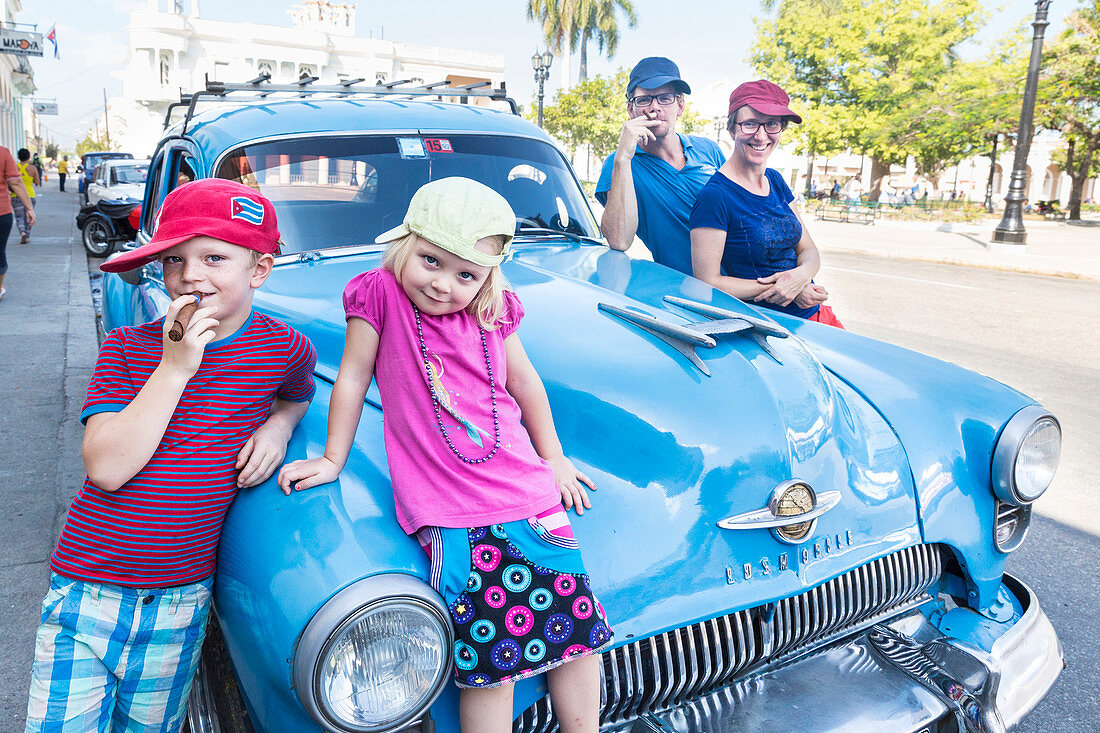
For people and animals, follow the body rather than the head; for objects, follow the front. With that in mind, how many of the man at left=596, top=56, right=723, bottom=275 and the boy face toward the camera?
2

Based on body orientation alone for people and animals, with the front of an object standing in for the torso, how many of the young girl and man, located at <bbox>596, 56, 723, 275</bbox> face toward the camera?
2

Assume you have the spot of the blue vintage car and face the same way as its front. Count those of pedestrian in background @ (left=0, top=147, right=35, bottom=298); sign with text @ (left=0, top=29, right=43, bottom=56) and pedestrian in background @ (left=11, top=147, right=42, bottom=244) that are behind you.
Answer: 3

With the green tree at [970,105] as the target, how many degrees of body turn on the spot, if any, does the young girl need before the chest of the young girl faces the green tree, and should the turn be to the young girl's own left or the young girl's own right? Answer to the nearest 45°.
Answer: approximately 135° to the young girl's own left

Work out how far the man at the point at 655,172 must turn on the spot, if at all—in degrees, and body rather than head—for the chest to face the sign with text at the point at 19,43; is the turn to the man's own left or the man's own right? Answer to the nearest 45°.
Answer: approximately 135° to the man's own right

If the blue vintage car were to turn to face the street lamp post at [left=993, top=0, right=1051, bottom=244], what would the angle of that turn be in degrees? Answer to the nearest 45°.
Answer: approximately 90° to its left

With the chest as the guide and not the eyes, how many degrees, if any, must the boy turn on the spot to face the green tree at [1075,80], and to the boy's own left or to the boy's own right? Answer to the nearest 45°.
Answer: approximately 135° to the boy's own left

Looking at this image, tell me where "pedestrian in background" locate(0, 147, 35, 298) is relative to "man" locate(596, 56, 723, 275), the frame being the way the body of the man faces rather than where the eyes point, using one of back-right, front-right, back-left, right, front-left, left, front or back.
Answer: back-right

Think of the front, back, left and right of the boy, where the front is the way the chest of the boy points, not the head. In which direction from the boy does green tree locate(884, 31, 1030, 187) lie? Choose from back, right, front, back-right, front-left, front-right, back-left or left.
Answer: back-left

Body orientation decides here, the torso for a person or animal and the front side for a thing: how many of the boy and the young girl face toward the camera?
2
